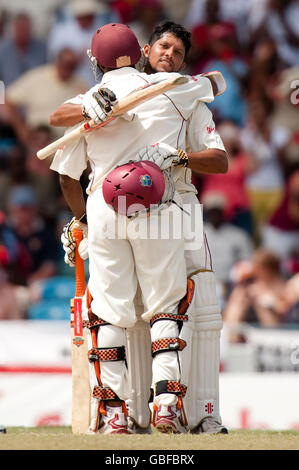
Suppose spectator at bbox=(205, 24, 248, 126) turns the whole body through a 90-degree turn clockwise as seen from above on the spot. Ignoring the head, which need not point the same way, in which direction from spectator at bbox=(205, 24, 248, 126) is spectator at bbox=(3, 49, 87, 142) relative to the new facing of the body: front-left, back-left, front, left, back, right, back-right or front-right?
front

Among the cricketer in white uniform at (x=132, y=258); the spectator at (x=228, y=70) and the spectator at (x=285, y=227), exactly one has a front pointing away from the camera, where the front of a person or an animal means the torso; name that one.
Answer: the cricketer in white uniform

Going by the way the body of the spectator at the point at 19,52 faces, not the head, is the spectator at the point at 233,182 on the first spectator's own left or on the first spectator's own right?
on the first spectator's own left

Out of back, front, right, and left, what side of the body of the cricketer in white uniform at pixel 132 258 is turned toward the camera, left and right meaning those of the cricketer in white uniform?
back

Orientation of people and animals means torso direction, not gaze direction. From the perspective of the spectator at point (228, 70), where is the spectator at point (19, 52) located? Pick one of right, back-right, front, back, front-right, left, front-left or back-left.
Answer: right

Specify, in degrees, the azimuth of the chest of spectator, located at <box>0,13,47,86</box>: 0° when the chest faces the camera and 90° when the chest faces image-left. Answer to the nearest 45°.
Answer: approximately 0°
